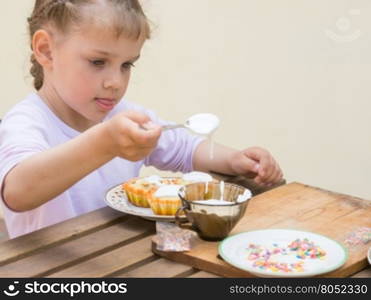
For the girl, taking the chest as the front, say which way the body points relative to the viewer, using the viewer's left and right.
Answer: facing the viewer and to the right of the viewer

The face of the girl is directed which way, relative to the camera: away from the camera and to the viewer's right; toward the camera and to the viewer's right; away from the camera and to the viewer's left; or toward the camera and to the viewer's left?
toward the camera and to the viewer's right

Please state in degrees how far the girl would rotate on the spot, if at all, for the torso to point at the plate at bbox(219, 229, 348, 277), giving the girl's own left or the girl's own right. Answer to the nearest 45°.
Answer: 0° — they already face it
